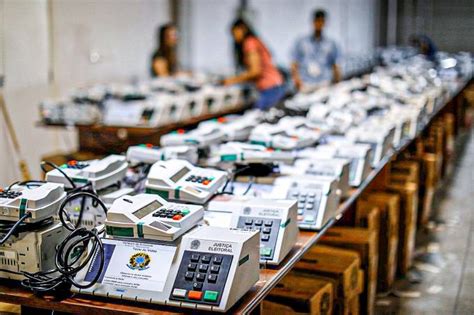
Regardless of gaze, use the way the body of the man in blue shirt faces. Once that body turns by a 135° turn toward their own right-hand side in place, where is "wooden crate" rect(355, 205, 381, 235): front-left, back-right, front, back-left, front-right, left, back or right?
back-left

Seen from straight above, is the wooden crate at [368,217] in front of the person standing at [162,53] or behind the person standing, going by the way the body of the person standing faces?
in front

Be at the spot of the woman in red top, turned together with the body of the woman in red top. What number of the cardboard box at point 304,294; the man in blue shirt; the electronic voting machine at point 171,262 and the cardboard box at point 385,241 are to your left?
3

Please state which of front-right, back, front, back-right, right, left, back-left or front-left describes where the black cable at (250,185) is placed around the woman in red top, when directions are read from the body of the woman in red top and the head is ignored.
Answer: left

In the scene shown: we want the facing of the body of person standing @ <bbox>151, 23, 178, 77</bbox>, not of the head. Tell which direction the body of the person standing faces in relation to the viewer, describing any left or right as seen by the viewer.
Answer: facing the viewer and to the right of the viewer

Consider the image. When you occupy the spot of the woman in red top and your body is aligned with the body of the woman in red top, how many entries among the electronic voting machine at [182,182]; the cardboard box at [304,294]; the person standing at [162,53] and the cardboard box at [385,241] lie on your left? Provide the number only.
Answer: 3

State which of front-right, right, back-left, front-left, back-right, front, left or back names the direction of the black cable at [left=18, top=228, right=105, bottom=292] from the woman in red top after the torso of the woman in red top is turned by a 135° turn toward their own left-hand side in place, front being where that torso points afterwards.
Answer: front-right

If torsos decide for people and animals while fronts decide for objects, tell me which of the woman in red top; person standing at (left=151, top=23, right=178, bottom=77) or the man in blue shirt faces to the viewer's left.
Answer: the woman in red top

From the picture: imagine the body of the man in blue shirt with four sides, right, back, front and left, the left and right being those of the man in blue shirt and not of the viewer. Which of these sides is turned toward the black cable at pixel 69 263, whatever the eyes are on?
front

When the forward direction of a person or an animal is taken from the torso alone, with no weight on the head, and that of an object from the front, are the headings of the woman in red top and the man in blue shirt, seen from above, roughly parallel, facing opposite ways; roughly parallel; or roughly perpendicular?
roughly perpendicular

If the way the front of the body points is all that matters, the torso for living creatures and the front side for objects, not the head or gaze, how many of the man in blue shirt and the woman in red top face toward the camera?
1

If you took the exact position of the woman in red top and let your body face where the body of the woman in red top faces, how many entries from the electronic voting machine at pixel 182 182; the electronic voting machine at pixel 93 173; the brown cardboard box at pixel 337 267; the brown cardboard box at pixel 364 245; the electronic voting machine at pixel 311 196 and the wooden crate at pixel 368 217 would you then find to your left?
6

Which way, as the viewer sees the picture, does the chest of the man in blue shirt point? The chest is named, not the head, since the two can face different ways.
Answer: toward the camera

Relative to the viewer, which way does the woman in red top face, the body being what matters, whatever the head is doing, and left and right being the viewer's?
facing to the left of the viewer

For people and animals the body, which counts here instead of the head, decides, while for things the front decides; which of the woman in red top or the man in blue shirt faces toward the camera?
the man in blue shirt

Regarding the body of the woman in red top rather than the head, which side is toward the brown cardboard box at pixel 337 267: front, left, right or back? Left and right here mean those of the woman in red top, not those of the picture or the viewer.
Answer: left

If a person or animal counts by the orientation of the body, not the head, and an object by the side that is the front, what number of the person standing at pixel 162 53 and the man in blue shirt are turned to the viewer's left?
0

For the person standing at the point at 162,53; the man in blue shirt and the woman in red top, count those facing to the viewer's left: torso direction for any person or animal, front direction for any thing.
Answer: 1

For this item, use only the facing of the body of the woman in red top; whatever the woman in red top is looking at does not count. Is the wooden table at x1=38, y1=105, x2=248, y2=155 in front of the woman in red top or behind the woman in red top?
in front
